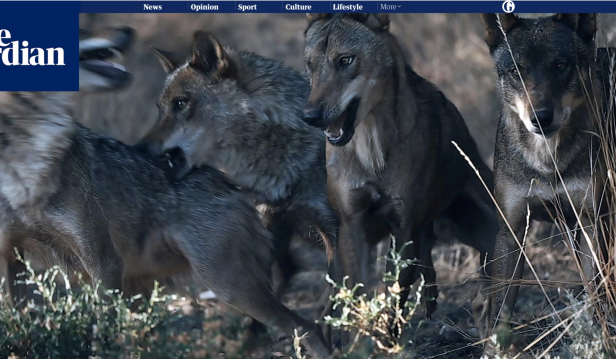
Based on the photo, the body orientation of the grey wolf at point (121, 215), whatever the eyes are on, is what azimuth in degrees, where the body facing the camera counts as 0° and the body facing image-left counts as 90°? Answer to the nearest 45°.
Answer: approximately 90°

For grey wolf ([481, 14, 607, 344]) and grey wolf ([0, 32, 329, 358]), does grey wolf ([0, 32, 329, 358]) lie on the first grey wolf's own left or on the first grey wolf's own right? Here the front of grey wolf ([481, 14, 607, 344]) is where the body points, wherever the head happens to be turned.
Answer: on the first grey wolf's own right

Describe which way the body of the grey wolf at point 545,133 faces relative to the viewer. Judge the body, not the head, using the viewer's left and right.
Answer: facing the viewer

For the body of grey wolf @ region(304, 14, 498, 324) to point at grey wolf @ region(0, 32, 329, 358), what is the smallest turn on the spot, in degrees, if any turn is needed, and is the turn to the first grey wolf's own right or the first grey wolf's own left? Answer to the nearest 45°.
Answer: approximately 45° to the first grey wolf's own right

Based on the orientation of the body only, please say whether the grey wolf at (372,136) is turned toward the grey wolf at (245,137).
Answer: no

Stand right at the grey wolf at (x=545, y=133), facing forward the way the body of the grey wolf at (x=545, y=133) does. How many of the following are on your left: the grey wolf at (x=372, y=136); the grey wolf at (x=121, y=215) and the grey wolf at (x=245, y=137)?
0

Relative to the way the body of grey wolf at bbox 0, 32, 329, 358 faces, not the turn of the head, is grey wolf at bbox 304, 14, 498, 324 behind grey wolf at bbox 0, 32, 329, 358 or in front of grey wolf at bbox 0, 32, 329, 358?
behind

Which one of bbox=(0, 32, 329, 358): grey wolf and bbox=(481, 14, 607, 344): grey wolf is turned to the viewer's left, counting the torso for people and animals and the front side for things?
bbox=(0, 32, 329, 358): grey wolf

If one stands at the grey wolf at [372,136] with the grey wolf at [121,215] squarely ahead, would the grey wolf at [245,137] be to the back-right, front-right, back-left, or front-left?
front-right

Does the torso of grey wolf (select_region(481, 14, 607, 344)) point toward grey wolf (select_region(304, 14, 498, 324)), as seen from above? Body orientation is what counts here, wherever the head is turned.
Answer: no

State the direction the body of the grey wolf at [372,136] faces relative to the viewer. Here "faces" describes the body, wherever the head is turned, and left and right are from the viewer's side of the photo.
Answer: facing the viewer and to the left of the viewer
